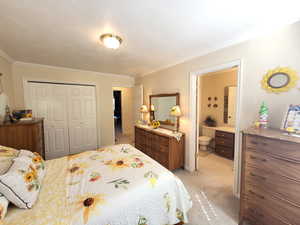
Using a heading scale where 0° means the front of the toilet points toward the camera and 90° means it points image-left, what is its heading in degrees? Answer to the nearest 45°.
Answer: approximately 45°

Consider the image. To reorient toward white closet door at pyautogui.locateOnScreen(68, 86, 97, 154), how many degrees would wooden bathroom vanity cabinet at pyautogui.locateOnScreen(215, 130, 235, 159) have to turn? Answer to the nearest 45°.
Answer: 0° — it already faces it

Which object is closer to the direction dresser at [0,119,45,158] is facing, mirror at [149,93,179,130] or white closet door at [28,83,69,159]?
the mirror

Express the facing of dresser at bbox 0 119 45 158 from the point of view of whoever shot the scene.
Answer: facing to the right of the viewer

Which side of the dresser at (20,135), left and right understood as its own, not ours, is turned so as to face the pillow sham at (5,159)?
right

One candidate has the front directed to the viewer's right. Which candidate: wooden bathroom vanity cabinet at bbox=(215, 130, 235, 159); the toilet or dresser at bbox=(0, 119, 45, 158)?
the dresser

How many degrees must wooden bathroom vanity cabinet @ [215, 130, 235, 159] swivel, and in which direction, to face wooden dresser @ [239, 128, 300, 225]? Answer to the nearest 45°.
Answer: approximately 45° to its left

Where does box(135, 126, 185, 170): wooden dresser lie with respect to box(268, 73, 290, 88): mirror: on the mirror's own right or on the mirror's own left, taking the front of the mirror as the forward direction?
on the mirror's own right
